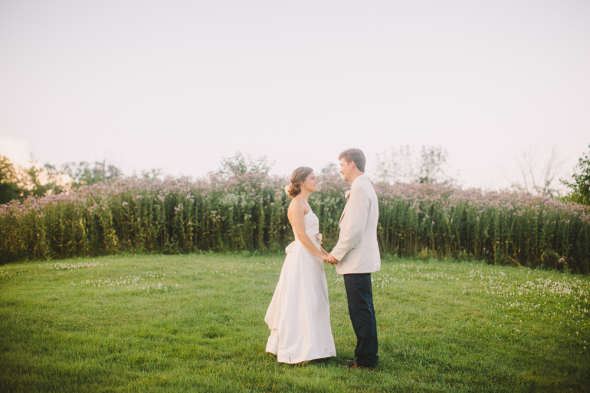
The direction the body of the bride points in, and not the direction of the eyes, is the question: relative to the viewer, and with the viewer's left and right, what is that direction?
facing to the right of the viewer

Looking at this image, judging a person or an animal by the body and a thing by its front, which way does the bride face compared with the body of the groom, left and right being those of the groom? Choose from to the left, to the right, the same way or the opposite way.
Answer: the opposite way

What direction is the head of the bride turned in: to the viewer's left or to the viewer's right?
to the viewer's right

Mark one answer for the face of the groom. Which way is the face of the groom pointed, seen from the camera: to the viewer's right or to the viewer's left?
to the viewer's left

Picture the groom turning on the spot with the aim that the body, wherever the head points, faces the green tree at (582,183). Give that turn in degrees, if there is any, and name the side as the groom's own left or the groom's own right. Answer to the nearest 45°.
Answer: approximately 135° to the groom's own right

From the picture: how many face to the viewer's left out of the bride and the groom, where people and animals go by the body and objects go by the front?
1

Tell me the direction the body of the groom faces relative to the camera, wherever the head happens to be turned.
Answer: to the viewer's left

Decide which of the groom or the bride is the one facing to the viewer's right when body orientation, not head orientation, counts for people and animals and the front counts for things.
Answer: the bride

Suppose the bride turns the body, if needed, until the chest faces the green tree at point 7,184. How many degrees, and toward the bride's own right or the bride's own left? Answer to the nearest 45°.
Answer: approximately 135° to the bride's own left
